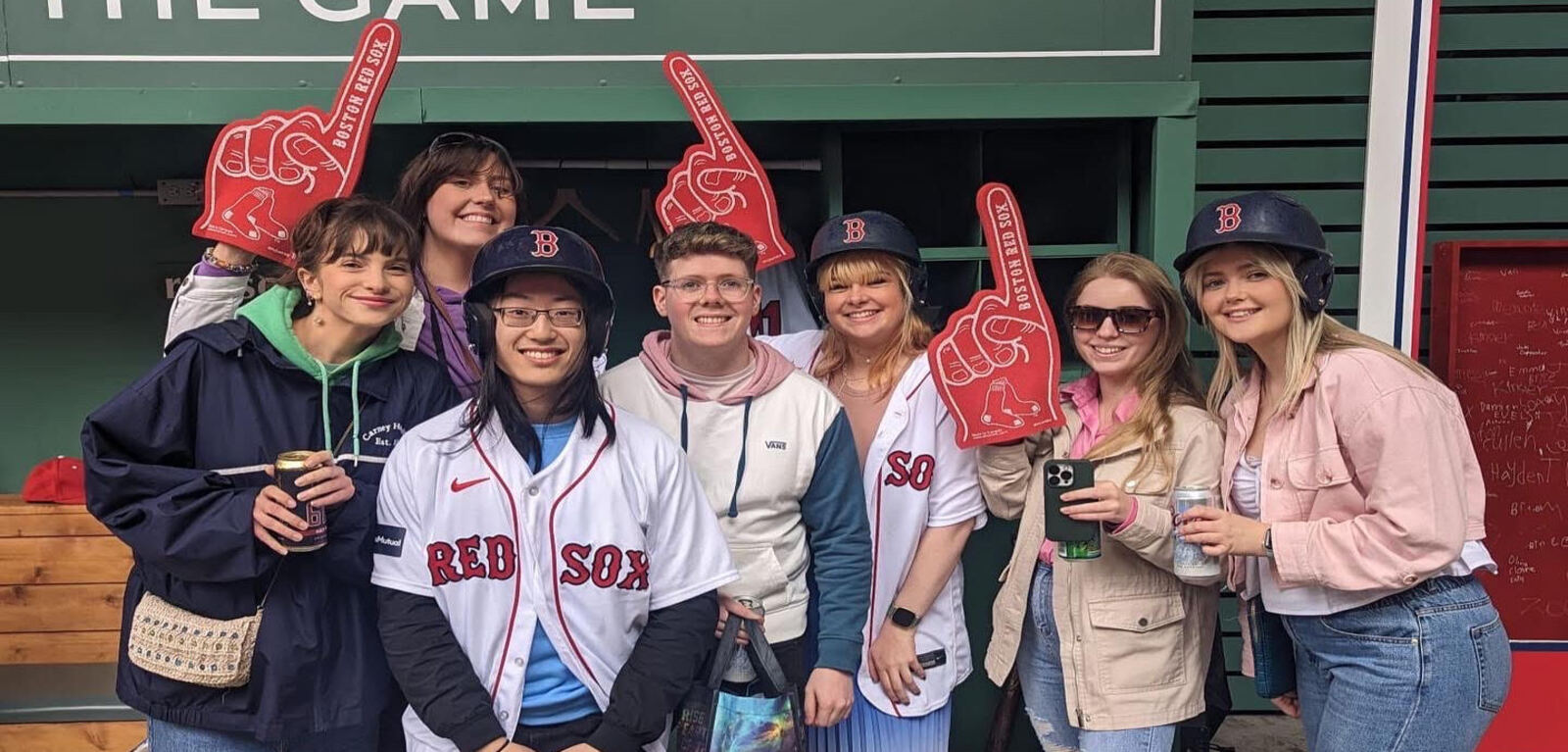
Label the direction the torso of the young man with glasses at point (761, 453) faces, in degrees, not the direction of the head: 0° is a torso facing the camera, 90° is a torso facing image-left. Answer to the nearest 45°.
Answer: approximately 0°

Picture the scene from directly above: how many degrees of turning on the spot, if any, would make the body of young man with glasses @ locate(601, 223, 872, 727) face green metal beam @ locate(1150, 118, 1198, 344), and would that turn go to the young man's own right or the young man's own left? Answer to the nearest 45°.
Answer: approximately 135° to the young man's own left

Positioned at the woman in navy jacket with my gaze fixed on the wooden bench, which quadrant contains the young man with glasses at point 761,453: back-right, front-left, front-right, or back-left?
back-right

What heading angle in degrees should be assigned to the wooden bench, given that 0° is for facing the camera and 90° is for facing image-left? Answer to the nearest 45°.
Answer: approximately 0°

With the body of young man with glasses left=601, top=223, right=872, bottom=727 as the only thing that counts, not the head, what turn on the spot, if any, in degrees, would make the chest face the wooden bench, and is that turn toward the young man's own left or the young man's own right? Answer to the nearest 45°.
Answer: approximately 135° to the young man's own right

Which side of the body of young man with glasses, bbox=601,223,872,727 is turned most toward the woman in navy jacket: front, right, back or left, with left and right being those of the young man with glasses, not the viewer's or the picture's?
right

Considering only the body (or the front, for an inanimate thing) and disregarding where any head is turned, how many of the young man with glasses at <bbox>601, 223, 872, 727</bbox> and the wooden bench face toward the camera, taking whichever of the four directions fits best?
2

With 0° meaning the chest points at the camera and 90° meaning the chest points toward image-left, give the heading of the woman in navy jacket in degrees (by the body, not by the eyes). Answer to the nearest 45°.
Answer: approximately 315°
